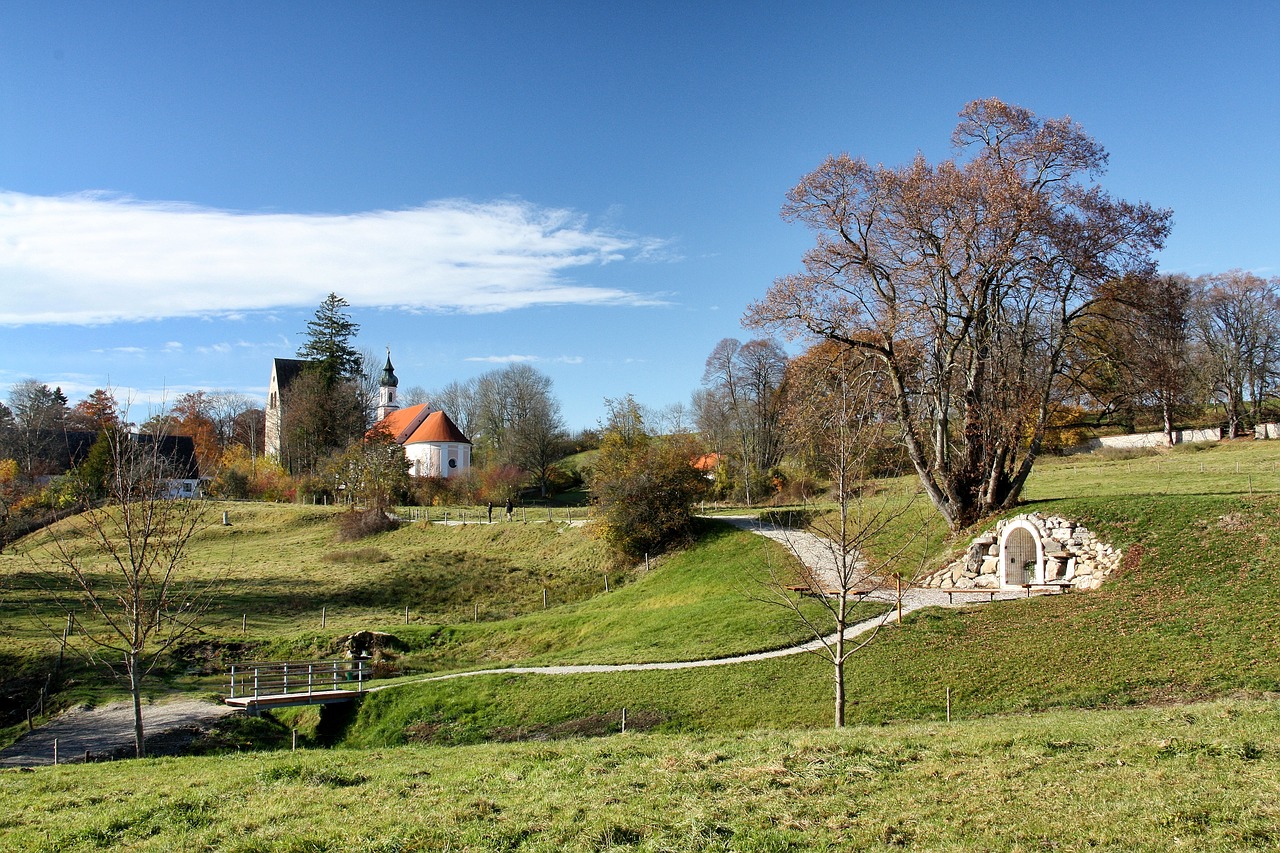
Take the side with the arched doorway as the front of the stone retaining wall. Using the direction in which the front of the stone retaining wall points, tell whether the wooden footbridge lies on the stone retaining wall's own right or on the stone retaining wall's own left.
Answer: on the stone retaining wall's own right

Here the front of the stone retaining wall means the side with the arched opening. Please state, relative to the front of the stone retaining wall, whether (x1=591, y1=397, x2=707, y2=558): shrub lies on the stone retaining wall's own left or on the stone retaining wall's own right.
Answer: on the stone retaining wall's own right

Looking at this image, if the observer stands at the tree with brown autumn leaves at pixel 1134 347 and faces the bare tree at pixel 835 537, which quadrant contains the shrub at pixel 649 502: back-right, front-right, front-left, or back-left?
front-right

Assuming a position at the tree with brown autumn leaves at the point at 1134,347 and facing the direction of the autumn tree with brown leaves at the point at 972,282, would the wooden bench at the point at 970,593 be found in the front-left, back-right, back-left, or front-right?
front-left

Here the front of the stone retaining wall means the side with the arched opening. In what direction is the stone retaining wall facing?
toward the camera
